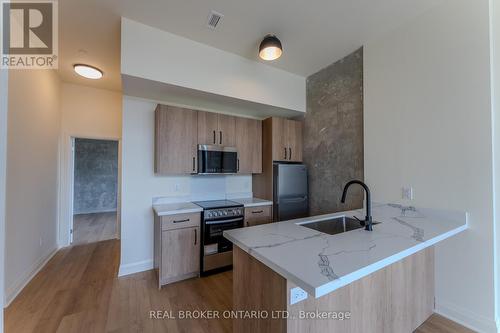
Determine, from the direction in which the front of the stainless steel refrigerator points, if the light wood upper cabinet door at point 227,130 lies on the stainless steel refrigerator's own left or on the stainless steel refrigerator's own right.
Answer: on the stainless steel refrigerator's own right

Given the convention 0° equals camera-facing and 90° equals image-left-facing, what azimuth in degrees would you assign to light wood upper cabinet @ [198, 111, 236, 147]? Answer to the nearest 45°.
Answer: approximately 0°

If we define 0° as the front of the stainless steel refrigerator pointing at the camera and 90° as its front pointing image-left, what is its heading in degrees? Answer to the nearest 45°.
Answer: approximately 315°

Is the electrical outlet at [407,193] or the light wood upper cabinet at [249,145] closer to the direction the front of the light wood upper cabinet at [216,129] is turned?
the electrical outlet

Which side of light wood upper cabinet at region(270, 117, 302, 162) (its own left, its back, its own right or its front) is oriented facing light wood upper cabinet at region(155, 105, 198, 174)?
right

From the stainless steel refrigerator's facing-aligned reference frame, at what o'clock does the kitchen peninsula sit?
The kitchen peninsula is roughly at 1 o'clock from the stainless steel refrigerator.

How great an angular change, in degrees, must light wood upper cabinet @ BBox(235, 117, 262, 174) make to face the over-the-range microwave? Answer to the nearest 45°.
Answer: approximately 90° to its right
